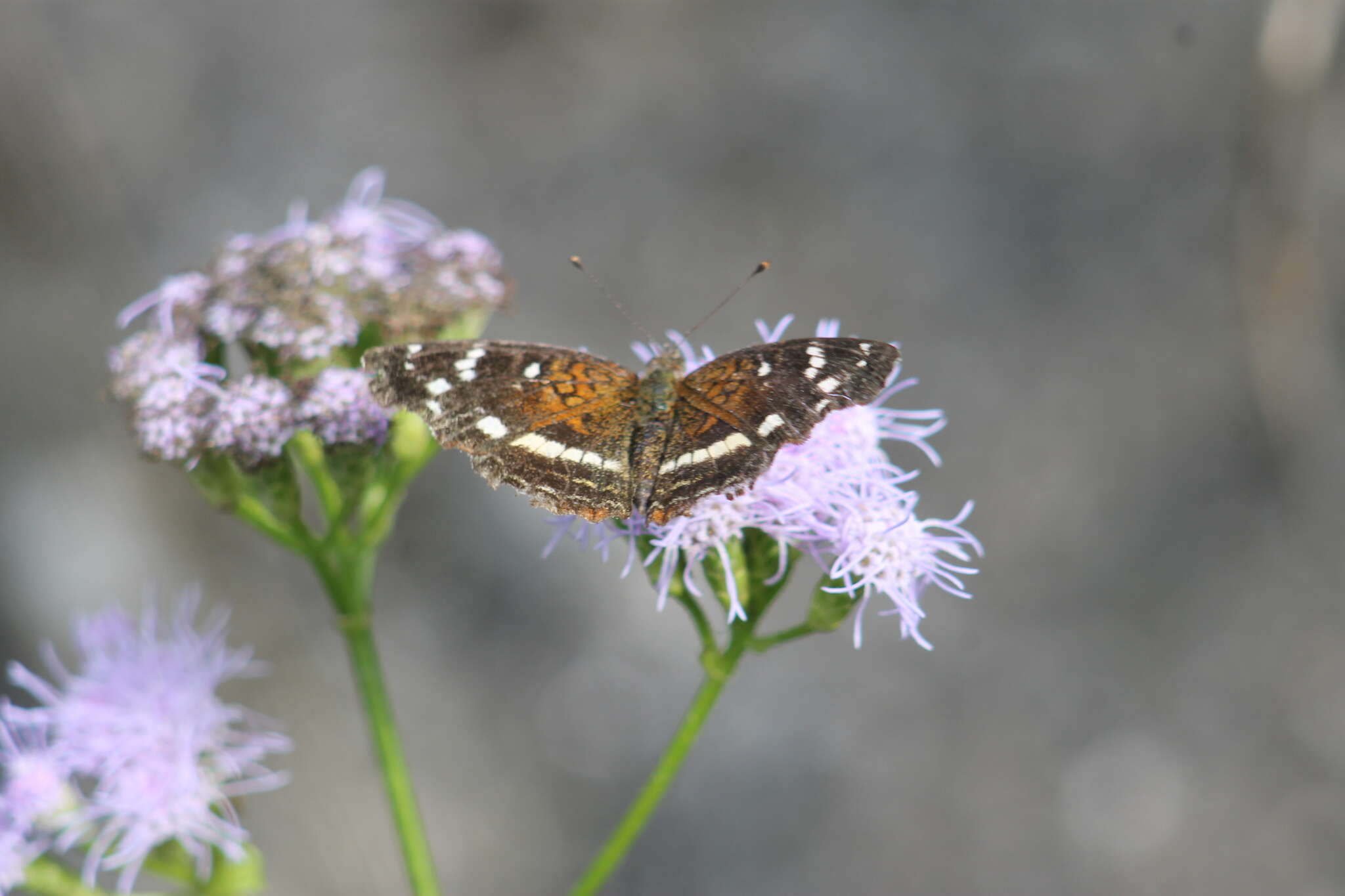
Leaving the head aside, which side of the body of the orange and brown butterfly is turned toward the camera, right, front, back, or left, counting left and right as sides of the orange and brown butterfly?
back
